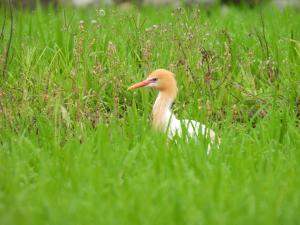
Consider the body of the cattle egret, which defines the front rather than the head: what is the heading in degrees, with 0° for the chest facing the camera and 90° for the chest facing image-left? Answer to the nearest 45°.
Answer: approximately 90°
